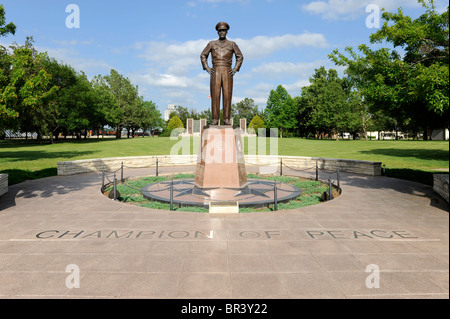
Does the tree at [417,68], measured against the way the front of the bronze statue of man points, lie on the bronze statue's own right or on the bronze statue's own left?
on the bronze statue's own left

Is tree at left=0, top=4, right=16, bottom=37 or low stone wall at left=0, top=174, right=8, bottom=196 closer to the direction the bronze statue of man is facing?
the low stone wall

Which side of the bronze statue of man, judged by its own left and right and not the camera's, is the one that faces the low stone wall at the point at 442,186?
left

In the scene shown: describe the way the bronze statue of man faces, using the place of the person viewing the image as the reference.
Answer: facing the viewer

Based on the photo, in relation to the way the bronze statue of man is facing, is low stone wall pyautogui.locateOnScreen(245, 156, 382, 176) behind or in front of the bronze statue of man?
behind

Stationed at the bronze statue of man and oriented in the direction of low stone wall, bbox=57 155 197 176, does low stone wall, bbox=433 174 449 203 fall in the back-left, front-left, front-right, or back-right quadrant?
back-right

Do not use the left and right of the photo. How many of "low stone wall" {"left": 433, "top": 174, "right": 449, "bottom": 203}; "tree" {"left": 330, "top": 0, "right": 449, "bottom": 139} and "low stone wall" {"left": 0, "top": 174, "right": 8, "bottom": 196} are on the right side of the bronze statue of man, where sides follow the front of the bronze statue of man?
1

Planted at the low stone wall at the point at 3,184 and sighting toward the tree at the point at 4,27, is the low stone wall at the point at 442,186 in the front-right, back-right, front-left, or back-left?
back-right

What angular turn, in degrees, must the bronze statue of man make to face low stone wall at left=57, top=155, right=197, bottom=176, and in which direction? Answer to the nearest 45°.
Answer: approximately 135° to its right

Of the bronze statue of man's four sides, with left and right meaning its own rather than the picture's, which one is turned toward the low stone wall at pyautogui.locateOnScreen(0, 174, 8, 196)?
right
